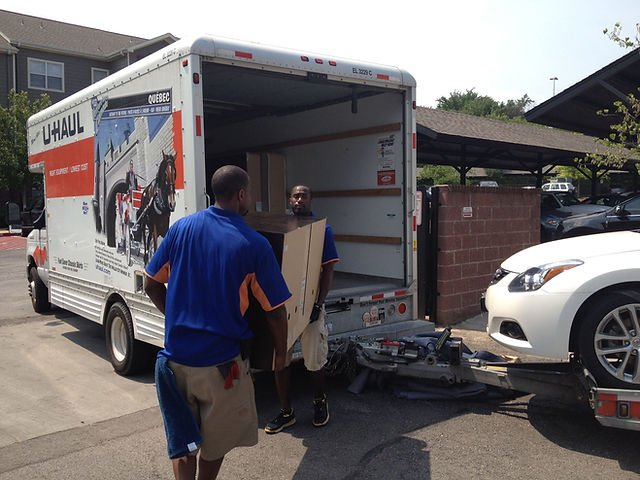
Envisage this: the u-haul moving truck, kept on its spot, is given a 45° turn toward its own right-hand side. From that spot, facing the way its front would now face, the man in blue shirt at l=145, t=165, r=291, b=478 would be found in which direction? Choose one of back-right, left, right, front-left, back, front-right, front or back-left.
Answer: back

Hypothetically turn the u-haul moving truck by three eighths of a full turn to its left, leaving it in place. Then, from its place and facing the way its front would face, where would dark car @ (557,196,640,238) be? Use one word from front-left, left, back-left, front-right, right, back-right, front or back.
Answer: back-left

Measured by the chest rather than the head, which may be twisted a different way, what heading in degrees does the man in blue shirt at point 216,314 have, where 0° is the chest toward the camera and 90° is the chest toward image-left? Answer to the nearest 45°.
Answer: approximately 225°

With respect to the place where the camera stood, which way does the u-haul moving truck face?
facing away from the viewer and to the left of the viewer

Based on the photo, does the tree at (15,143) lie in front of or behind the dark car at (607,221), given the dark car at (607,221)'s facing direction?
in front

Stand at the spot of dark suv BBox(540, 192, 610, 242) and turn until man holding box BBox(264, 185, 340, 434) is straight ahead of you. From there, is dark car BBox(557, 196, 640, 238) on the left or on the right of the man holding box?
left

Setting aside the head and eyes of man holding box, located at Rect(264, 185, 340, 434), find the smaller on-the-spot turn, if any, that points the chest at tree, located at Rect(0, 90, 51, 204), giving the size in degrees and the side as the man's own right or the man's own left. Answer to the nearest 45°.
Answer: approximately 135° to the man's own right

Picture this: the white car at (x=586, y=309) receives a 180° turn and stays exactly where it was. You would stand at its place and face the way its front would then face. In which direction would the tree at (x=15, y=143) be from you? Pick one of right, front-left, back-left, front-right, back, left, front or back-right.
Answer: back-left

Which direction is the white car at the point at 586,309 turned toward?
to the viewer's left

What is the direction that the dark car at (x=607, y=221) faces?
to the viewer's left

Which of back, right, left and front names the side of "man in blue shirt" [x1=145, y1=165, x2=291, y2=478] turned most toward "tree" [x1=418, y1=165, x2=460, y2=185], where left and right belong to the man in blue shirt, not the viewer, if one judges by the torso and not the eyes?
front

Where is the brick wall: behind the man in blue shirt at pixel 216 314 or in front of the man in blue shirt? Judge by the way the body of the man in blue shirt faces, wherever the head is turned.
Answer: in front
